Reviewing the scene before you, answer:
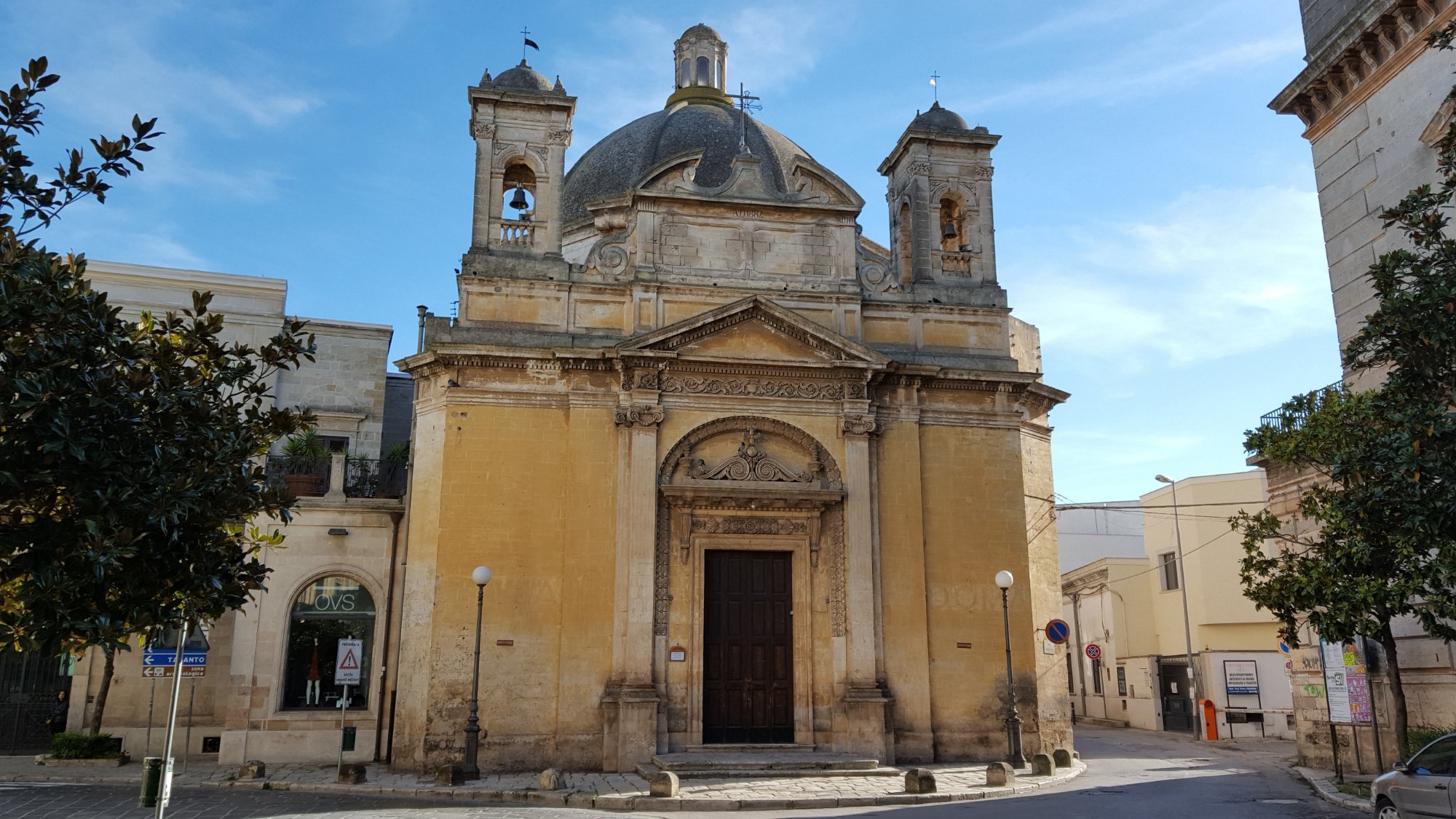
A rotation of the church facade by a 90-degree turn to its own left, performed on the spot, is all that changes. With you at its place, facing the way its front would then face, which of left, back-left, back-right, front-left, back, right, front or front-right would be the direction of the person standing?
back

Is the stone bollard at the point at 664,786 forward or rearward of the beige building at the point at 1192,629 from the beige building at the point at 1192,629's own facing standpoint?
forward

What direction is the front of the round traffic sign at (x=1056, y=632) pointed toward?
toward the camera

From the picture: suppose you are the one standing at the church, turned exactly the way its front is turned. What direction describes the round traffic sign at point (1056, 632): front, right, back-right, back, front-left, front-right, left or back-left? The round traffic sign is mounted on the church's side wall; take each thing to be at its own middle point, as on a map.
left

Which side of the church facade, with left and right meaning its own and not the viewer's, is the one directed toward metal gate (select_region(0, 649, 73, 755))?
right

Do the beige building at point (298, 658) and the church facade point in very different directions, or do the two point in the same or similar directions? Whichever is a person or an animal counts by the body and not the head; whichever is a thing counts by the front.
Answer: same or similar directions

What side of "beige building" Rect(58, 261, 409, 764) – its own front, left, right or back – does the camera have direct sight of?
front

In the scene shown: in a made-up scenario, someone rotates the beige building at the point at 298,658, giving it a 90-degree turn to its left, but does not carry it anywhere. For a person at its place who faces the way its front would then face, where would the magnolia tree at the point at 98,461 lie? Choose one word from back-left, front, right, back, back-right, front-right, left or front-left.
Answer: right

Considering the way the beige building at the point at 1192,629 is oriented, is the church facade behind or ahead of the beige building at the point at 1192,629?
ahead

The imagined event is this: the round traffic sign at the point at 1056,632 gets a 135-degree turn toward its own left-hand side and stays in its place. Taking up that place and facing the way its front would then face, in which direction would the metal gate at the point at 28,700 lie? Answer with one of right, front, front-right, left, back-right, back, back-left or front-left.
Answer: back-left

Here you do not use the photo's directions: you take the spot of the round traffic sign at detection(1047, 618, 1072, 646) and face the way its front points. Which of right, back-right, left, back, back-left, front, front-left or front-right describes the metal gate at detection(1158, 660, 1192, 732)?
back
